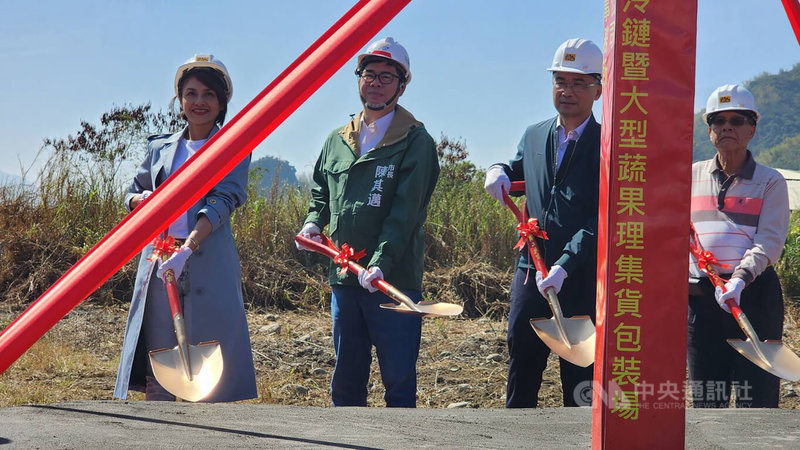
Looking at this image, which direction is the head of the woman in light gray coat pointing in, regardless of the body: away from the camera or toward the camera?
toward the camera

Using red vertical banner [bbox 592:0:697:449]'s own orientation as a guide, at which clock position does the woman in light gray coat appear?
The woman in light gray coat is roughly at 4 o'clock from the red vertical banner.

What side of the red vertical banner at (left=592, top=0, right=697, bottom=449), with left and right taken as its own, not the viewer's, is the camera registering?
front

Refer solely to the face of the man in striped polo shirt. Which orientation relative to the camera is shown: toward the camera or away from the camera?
toward the camera

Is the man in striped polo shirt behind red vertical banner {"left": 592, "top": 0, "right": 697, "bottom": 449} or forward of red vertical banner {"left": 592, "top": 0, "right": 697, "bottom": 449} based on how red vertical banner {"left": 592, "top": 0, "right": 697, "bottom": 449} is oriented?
behind

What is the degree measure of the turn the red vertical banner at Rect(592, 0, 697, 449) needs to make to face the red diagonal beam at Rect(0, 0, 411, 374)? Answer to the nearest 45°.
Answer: approximately 90° to its right

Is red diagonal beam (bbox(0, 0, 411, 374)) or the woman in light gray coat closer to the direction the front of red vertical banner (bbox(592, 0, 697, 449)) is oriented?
the red diagonal beam

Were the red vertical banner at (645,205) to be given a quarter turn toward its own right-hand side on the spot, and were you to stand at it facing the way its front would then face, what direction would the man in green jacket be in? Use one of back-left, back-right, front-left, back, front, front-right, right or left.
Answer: front-right

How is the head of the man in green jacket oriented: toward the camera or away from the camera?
toward the camera
